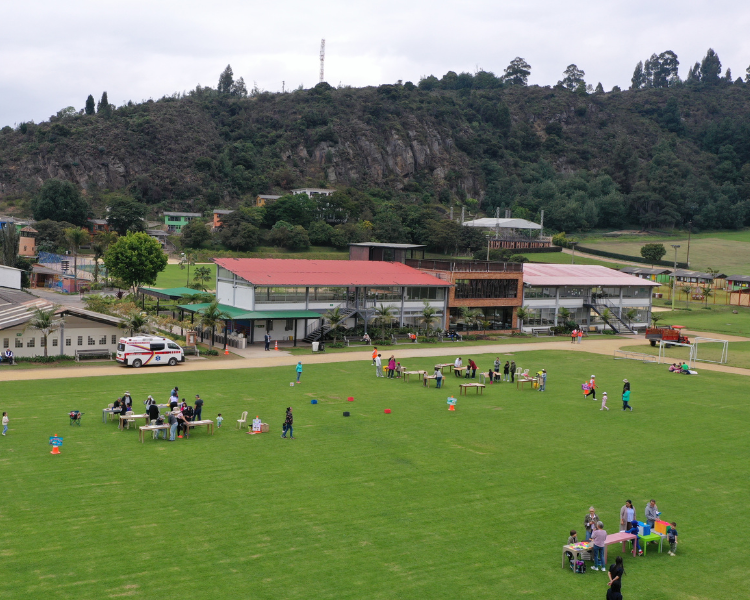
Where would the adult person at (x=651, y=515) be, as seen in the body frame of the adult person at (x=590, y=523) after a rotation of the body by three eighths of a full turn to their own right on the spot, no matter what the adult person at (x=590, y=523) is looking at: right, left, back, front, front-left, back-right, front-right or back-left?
right

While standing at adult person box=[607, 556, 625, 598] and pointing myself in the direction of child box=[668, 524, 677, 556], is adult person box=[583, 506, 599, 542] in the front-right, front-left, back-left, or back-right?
front-left

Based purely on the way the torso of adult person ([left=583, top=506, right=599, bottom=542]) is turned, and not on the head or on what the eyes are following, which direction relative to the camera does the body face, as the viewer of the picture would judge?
toward the camera

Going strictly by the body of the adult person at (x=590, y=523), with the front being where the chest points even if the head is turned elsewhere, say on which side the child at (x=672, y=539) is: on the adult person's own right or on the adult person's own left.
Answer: on the adult person's own left

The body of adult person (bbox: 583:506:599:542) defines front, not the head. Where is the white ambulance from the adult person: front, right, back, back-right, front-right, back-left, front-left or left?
back-right

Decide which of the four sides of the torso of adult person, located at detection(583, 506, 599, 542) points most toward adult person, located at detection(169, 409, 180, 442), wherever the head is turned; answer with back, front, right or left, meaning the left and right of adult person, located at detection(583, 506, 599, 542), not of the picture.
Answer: right

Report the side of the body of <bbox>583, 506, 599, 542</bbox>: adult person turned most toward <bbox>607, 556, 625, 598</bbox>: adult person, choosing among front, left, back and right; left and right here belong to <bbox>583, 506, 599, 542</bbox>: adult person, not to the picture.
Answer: front

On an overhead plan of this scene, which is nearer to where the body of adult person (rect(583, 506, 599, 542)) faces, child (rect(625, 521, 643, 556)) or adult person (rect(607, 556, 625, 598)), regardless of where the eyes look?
the adult person
